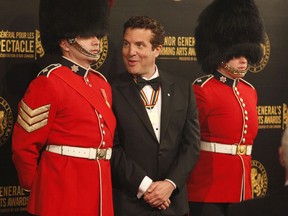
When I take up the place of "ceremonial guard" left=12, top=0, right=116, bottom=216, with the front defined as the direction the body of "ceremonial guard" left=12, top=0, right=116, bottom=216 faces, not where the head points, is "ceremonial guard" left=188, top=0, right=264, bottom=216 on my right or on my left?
on my left

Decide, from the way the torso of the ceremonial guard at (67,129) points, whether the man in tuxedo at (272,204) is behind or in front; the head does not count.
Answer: in front

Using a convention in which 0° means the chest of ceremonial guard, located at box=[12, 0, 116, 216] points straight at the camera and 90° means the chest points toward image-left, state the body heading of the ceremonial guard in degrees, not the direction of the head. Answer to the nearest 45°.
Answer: approximately 315°

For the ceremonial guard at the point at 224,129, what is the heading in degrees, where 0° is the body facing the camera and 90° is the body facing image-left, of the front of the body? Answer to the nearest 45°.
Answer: approximately 315°

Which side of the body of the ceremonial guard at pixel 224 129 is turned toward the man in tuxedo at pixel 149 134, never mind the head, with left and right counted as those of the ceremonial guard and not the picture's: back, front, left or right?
right
